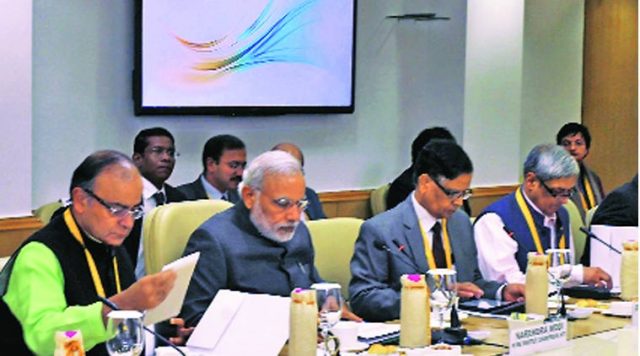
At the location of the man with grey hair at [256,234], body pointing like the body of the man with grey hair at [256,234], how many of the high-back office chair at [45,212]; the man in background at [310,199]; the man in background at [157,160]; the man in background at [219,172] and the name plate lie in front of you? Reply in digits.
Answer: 1

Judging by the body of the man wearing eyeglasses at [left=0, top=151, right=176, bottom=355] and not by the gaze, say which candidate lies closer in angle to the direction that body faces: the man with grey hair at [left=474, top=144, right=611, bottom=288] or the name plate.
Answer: the name plate

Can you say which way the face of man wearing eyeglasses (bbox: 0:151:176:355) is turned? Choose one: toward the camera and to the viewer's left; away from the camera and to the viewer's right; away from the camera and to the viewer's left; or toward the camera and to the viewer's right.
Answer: toward the camera and to the viewer's right

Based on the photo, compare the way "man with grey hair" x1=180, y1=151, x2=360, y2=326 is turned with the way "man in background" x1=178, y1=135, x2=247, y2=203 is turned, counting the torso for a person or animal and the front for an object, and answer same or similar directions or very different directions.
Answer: same or similar directions

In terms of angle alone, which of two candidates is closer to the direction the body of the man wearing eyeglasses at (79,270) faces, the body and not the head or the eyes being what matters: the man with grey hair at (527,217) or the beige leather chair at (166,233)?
the man with grey hair

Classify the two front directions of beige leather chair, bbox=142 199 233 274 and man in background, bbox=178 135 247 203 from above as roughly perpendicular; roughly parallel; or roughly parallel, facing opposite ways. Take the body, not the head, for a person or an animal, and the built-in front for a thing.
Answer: roughly parallel

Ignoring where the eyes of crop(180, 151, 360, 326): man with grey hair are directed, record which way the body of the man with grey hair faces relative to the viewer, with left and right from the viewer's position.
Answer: facing the viewer and to the right of the viewer

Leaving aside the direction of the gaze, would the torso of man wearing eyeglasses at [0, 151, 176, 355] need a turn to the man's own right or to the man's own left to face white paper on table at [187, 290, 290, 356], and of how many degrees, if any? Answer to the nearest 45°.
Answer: approximately 45° to the man's own left

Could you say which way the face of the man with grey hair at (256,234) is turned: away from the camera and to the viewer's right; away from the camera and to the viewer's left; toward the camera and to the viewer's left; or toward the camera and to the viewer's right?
toward the camera and to the viewer's right

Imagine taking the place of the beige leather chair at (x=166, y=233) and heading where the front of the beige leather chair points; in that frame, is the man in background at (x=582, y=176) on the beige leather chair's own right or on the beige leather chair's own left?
on the beige leather chair's own left

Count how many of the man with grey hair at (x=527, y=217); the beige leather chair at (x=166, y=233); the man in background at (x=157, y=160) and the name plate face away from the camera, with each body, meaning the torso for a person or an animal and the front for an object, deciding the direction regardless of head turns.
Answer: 0

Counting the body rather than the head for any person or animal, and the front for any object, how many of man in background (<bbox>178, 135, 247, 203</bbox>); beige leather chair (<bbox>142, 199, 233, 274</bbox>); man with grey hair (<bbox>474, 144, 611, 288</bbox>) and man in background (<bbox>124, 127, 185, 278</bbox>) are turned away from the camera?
0

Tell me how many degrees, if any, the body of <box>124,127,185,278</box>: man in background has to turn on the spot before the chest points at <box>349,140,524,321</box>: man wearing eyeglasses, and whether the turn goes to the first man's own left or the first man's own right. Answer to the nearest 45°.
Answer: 0° — they already face them

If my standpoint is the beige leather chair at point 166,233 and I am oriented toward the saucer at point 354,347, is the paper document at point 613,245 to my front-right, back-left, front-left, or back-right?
front-left

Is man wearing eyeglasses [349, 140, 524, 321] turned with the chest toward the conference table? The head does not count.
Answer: yes
